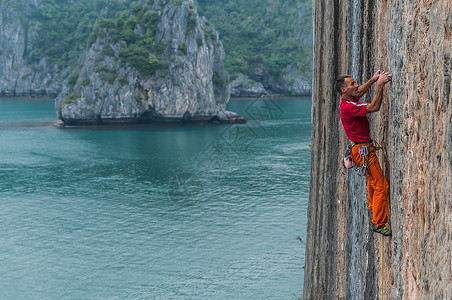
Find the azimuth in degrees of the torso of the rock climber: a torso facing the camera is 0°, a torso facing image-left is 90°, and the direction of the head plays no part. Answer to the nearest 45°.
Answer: approximately 270°

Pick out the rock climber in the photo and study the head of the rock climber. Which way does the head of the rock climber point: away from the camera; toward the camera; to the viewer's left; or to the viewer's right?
to the viewer's right
